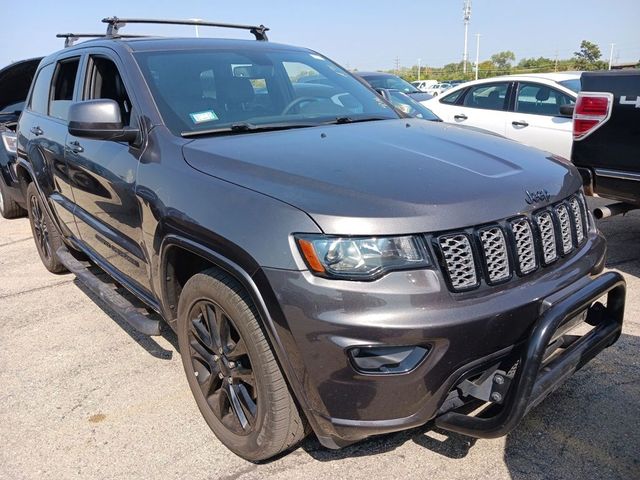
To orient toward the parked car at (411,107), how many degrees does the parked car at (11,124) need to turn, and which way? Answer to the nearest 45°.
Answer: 0° — it already faces it

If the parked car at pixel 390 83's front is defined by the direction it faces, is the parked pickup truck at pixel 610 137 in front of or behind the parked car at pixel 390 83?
in front

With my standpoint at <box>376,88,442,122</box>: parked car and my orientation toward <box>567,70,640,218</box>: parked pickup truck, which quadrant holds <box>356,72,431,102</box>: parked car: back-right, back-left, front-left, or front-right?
back-left

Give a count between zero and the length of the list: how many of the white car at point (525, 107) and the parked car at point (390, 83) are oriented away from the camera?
0

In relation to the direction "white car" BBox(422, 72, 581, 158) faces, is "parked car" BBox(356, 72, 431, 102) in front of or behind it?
behind

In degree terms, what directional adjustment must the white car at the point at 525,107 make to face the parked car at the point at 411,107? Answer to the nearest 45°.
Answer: approximately 135° to its right

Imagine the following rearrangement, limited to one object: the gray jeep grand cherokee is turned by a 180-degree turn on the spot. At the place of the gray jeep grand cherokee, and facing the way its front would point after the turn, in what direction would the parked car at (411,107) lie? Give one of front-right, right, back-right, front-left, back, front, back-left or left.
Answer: front-right

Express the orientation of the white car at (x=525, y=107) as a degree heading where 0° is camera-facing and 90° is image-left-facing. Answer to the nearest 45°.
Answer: approximately 315°

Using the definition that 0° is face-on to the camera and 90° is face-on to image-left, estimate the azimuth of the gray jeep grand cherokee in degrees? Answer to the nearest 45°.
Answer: approximately 315°
